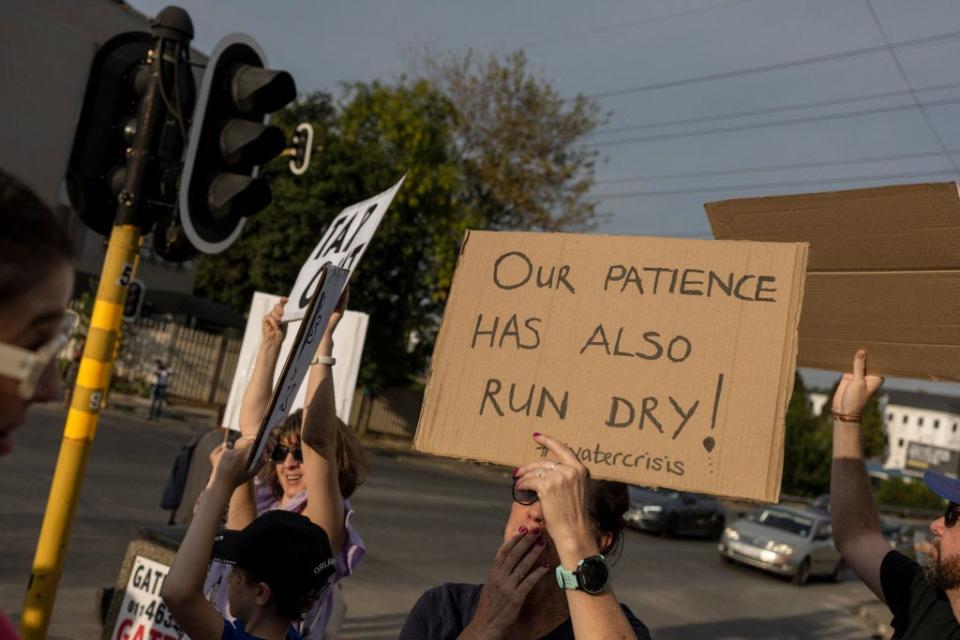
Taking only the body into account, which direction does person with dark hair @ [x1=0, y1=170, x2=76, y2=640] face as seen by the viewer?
to the viewer's right

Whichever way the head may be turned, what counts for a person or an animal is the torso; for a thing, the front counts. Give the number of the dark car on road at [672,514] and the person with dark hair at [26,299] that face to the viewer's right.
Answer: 1

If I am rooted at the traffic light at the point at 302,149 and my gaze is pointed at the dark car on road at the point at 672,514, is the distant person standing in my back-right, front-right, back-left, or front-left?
front-left

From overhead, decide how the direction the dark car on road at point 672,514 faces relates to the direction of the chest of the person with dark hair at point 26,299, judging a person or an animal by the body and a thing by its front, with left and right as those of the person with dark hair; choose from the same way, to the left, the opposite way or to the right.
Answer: the opposite way

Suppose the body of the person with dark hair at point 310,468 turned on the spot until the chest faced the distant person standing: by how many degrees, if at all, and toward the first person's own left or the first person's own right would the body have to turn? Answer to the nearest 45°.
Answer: approximately 135° to the first person's own right

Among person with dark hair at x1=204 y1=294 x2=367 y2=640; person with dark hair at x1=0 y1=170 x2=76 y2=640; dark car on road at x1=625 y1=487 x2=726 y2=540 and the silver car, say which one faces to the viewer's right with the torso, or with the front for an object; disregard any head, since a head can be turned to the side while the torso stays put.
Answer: person with dark hair at x1=0 y1=170 x2=76 y2=640

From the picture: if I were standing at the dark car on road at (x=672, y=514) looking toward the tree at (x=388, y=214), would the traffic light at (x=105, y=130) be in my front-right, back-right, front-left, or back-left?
back-left

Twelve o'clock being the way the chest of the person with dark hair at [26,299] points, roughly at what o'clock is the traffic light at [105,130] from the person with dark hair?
The traffic light is roughly at 9 o'clock from the person with dark hair.

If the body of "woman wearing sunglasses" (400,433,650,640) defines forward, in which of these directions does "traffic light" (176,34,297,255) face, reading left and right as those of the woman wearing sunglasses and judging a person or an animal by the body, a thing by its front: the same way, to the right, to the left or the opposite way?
to the left

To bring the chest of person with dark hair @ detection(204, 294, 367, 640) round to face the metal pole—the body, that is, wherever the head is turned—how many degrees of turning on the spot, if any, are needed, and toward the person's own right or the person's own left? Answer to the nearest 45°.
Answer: approximately 90° to the person's own right

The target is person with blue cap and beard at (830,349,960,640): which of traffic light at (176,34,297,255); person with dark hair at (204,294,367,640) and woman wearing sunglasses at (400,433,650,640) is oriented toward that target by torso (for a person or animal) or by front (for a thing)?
the traffic light

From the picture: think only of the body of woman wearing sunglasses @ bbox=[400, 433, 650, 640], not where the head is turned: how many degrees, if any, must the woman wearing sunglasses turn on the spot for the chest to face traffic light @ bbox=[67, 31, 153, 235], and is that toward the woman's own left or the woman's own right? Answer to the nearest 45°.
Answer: approximately 90° to the woman's own right

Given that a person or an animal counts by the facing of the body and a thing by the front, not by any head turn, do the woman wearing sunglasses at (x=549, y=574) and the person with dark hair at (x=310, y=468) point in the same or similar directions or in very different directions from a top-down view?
same or similar directions

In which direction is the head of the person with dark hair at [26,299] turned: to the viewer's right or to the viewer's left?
to the viewer's right

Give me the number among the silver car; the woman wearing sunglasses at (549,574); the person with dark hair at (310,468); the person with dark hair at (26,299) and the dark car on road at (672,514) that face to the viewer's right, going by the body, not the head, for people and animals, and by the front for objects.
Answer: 1

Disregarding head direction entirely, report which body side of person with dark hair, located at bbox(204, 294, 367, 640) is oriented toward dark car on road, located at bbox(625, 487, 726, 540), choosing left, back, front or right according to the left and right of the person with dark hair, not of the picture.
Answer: back

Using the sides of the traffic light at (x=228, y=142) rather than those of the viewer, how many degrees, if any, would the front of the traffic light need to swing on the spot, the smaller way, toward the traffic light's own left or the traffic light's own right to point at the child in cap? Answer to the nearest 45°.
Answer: approximately 45° to the traffic light's own right
